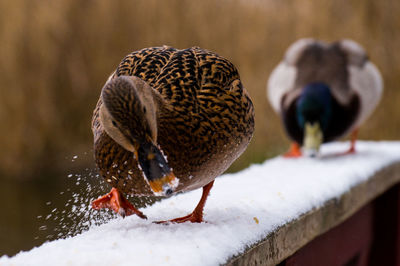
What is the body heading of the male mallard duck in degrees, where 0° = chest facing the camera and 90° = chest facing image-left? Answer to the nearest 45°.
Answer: approximately 0°

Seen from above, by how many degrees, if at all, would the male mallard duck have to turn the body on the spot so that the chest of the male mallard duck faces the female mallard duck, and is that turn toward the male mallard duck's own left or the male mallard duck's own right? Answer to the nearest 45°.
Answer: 0° — it already faces it
